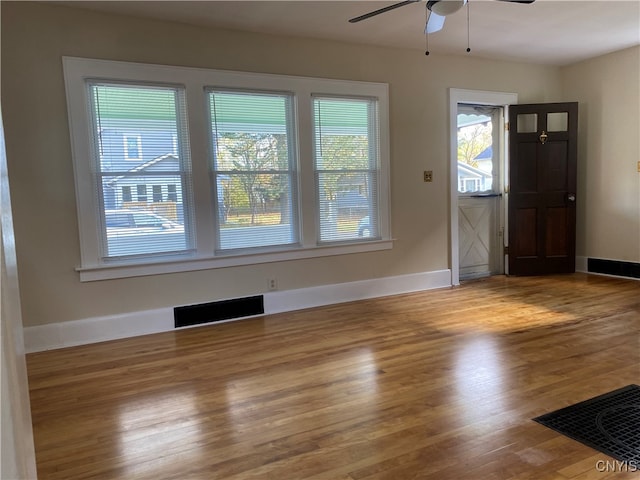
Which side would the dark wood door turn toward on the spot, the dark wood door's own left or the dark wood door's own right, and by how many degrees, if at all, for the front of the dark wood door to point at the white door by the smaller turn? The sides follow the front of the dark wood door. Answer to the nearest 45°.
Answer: approximately 90° to the dark wood door's own right

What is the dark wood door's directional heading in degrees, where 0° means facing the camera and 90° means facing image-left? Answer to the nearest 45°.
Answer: approximately 0°

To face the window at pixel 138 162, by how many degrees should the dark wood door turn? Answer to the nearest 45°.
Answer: approximately 45° to its right

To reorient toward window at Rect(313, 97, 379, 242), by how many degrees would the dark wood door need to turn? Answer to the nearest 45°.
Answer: approximately 45° to its right
